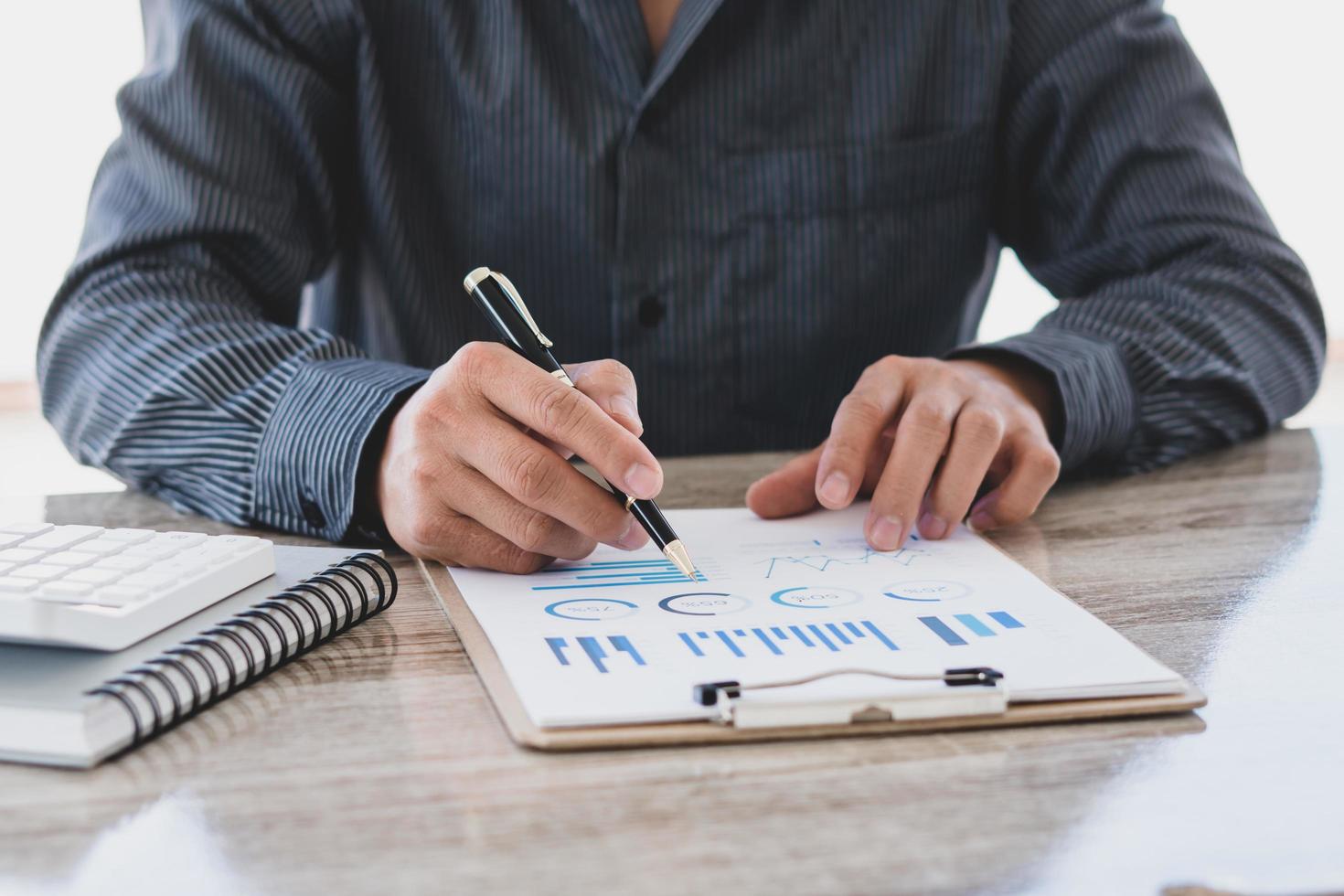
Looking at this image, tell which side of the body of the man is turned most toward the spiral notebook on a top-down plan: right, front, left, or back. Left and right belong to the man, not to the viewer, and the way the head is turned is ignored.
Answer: front

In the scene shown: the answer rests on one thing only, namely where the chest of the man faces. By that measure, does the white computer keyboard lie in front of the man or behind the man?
in front

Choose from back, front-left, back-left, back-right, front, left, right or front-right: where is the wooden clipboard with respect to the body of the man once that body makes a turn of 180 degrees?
back

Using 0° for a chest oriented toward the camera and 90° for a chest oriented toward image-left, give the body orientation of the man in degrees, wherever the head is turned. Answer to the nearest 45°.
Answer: approximately 0°

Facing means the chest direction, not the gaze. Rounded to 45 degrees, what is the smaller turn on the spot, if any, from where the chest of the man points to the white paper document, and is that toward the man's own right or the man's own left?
0° — they already face it
